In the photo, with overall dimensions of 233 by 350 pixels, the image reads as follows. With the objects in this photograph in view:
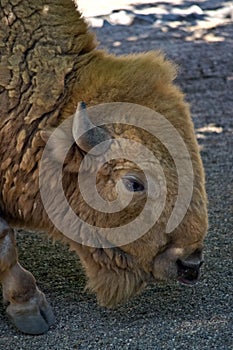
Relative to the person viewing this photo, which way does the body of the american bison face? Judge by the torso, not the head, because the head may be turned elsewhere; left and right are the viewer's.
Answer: facing to the right of the viewer
